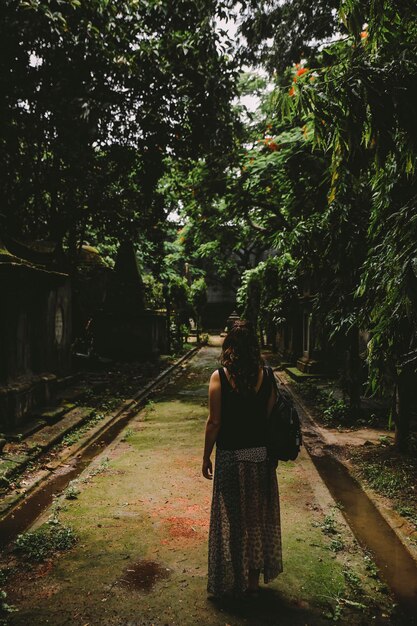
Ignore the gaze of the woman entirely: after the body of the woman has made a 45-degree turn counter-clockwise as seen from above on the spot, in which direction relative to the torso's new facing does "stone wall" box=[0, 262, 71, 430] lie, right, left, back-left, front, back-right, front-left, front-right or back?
front

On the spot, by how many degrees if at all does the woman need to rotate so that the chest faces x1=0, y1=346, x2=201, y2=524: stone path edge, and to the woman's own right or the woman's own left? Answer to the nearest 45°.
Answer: approximately 45° to the woman's own left

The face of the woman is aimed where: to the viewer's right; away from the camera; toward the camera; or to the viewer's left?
away from the camera

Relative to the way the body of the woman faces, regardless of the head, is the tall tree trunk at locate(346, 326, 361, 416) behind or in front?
in front

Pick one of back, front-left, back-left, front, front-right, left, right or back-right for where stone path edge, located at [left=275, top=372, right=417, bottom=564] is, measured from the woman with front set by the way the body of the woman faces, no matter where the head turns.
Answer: front-right

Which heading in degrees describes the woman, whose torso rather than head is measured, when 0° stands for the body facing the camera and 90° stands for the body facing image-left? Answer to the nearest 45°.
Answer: approximately 180°
